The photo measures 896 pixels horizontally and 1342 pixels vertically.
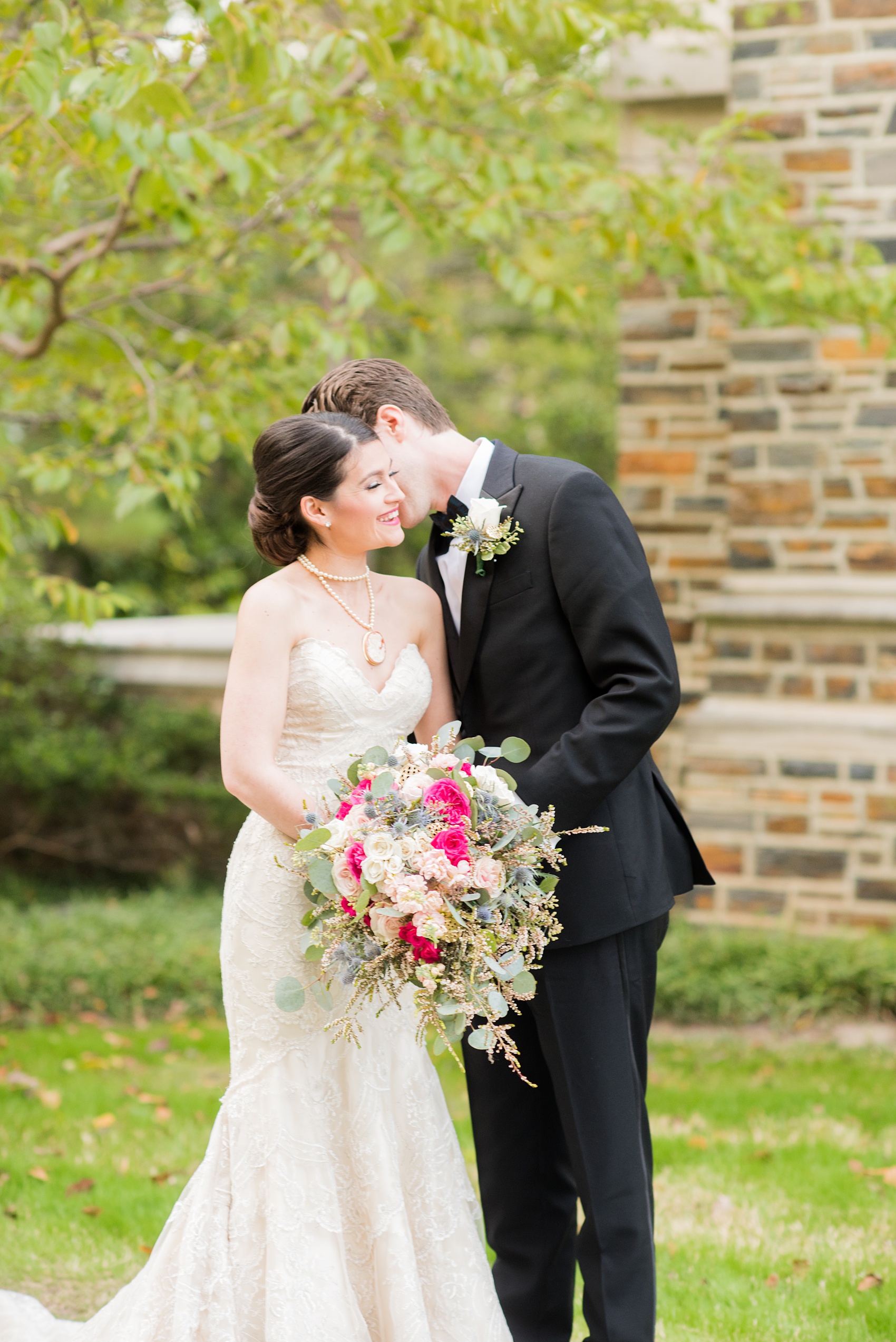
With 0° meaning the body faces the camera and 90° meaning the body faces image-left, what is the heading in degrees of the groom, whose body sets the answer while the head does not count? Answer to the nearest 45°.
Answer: approximately 45°

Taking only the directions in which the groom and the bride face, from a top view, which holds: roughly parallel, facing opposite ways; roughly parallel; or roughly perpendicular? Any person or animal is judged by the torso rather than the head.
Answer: roughly perpendicular

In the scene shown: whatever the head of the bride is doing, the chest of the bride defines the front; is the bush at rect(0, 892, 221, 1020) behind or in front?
behind

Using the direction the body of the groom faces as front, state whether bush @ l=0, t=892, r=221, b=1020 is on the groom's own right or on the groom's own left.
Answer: on the groom's own right

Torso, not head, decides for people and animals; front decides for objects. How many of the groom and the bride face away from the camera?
0

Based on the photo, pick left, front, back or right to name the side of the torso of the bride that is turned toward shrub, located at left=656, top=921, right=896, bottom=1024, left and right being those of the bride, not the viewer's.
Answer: left

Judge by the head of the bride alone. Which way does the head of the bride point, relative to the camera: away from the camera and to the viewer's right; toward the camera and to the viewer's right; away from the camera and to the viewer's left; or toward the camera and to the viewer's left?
toward the camera and to the viewer's right

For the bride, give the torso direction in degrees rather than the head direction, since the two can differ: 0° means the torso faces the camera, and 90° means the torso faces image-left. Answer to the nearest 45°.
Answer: approximately 315°
